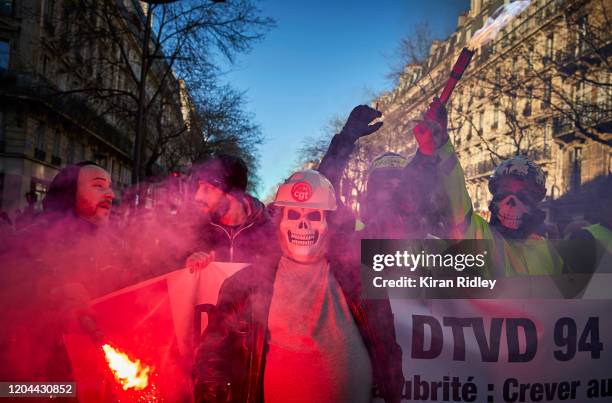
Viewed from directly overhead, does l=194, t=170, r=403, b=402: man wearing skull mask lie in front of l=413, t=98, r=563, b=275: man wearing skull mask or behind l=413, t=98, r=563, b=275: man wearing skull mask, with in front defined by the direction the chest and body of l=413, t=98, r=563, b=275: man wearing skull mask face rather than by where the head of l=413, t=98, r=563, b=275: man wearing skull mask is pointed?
in front

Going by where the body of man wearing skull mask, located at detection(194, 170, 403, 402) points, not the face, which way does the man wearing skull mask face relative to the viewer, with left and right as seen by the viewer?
facing the viewer

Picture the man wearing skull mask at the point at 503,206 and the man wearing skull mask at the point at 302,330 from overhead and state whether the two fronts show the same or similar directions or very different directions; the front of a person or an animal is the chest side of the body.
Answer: same or similar directions

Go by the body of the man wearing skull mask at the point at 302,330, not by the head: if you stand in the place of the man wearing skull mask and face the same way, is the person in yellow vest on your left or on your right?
on your left

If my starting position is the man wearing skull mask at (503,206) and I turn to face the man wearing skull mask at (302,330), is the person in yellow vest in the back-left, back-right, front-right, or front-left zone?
back-left

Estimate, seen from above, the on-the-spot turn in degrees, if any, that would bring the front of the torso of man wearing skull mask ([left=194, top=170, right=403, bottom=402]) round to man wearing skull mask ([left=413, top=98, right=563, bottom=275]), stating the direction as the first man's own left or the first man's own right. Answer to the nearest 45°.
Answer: approximately 135° to the first man's own left

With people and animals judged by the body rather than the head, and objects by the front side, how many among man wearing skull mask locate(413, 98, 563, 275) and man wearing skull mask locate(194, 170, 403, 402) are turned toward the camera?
2

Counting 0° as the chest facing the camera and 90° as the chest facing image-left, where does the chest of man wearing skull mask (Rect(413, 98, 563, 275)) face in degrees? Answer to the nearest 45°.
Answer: approximately 0°

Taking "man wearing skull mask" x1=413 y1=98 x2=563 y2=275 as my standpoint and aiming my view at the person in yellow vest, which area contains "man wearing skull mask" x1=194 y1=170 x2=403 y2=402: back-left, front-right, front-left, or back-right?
back-right

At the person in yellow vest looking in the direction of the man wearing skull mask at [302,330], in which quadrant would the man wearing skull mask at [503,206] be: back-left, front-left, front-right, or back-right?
front-right

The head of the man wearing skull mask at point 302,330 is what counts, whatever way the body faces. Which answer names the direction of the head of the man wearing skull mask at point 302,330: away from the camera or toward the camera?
toward the camera
